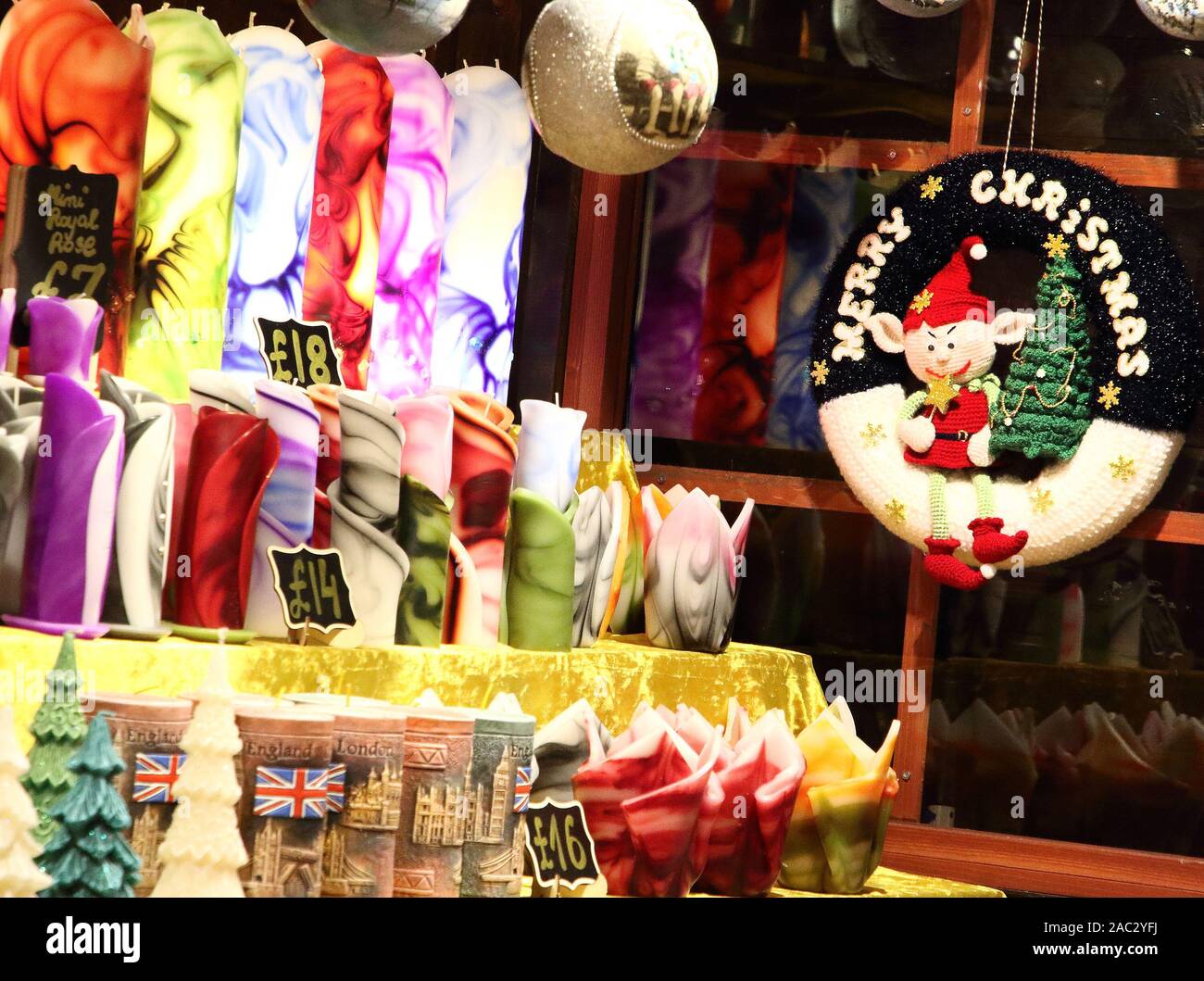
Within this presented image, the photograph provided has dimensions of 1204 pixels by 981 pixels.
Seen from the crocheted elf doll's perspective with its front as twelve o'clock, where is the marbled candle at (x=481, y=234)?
The marbled candle is roughly at 2 o'clock from the crocheted elf doll.

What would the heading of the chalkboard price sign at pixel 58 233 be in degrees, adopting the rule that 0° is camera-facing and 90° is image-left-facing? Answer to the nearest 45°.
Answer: approximately 0°

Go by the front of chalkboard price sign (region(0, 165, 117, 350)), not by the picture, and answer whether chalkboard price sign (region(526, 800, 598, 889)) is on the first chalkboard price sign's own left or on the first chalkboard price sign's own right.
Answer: on the first chalkboard price sign's own left

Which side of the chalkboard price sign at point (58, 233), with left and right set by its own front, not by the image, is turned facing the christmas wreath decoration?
left

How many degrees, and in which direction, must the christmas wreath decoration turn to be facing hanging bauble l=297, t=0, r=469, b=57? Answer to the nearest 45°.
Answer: approximately 45° to its right

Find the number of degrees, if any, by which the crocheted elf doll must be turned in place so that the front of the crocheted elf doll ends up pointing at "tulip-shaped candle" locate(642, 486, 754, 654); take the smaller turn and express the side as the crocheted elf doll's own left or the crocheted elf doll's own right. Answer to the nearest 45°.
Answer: approximately 45° to the crocheted elf doll's own right
